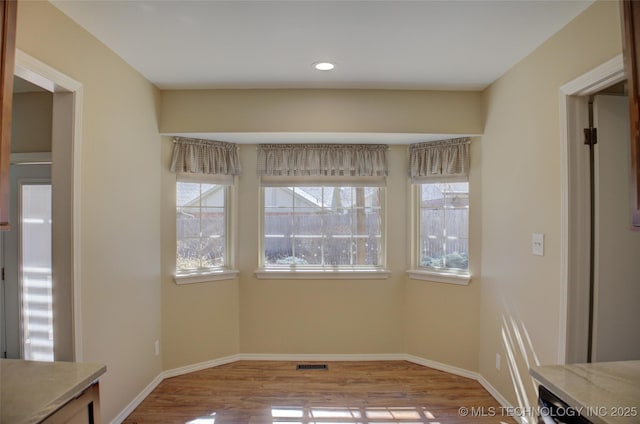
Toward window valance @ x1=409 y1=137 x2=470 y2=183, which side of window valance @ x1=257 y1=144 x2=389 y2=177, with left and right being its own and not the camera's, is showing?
left

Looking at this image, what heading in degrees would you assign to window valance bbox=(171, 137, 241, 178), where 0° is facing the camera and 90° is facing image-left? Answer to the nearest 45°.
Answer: approximately 315°

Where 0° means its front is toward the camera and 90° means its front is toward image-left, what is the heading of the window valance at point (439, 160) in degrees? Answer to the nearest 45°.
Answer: approximately 45°

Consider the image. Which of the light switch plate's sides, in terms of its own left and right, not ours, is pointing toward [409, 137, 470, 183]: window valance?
right

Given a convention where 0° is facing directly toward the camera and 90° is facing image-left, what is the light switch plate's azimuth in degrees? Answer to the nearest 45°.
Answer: approximately 45°

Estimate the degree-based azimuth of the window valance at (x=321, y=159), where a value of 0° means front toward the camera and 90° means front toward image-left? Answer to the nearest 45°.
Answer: approximately 0°
